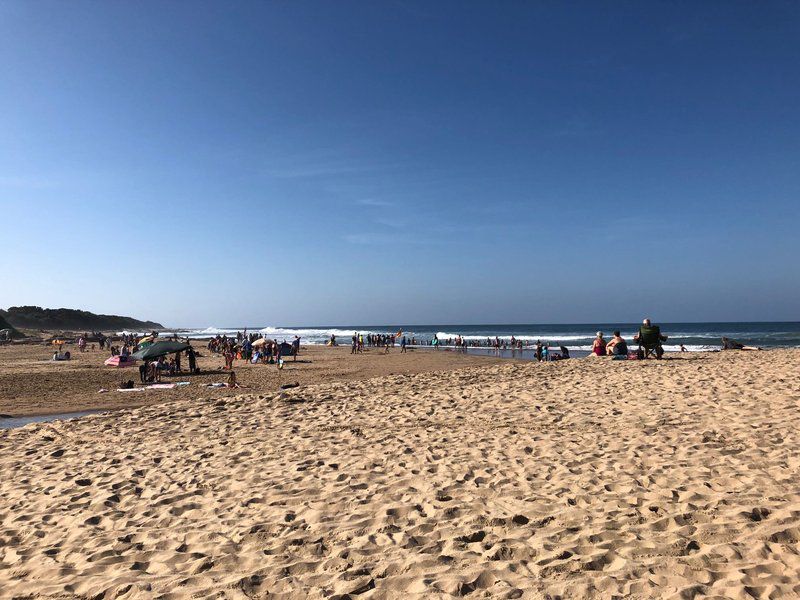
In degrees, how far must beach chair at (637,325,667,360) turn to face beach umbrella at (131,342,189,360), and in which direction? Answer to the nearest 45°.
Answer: approximately 90° to its left

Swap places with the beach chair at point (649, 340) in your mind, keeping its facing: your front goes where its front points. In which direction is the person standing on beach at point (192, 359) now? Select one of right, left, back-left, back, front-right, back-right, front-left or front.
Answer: left

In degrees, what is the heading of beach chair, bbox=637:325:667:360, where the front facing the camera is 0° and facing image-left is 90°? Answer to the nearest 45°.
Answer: approximately 180°

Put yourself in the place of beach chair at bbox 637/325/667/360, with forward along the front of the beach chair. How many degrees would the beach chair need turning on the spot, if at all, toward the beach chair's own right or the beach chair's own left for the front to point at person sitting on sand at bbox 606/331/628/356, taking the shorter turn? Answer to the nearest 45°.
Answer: approximately 90° to the beach chair's own left

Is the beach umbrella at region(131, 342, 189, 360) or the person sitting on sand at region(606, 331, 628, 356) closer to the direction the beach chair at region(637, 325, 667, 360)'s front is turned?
the person sitting on sand
